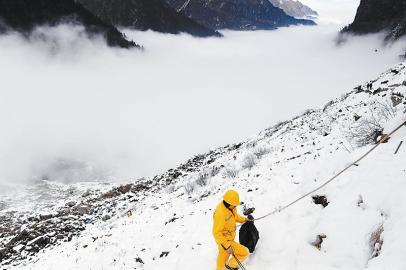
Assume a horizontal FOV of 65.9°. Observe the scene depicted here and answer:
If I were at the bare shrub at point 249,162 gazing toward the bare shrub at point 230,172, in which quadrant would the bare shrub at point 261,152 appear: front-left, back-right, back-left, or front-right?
back-right

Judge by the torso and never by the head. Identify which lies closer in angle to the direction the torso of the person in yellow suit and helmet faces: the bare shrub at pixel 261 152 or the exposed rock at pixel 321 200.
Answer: the exposed rock

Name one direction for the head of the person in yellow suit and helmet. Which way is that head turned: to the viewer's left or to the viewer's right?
to the viewer's right

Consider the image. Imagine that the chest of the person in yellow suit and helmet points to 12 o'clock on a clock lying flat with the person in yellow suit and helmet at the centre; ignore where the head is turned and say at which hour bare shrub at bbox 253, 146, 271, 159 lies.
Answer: The bare shrub is roughly at 9 o'clock from the person in yellow suit and helmet.

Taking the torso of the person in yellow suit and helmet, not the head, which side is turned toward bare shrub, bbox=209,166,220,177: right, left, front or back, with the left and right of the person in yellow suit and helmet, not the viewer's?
left

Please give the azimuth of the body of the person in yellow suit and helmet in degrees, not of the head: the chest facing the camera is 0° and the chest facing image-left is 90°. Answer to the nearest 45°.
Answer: approximately 270°

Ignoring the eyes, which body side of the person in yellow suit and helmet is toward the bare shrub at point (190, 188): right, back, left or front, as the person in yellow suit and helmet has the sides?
left

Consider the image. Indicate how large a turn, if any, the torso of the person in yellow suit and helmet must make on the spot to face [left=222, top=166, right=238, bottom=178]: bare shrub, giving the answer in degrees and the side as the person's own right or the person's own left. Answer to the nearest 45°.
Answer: approximately 90° to the person's own left
